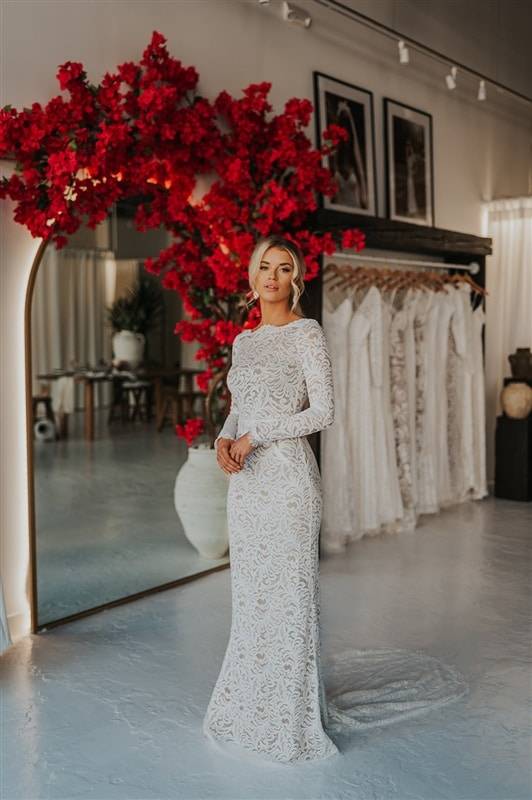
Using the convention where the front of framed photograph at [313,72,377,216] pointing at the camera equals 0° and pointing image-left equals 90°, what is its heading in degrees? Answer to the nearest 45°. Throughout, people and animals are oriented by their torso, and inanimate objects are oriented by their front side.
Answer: approximately 315°

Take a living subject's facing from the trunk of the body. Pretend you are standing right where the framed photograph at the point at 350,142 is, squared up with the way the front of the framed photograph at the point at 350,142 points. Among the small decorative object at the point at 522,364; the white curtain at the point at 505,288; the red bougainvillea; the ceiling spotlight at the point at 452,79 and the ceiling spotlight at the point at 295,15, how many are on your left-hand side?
3

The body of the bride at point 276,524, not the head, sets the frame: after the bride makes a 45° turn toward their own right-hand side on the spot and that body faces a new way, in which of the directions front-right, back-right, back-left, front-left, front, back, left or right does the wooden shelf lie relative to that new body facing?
right

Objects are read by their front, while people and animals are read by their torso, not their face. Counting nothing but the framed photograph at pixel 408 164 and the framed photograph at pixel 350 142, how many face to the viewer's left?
0

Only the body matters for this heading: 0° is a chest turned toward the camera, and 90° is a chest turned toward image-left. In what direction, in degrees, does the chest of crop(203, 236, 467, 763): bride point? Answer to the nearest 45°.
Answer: approximately 45°

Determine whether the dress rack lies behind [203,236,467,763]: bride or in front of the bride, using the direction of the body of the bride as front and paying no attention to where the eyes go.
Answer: behind

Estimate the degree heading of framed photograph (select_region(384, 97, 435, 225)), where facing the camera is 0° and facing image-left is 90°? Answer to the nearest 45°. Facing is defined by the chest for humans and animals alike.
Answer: approximately 315°
